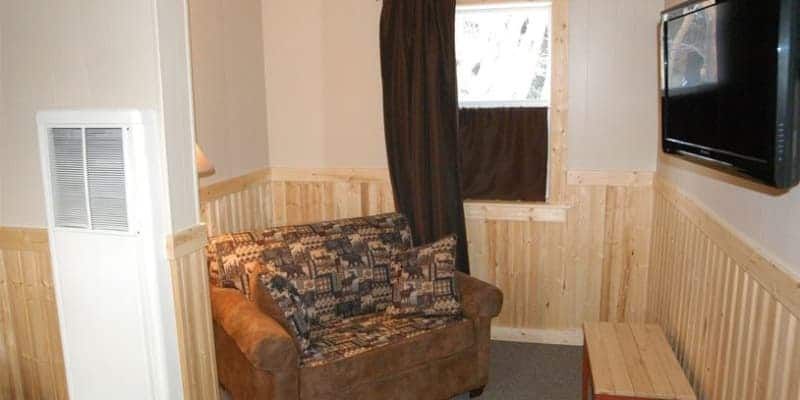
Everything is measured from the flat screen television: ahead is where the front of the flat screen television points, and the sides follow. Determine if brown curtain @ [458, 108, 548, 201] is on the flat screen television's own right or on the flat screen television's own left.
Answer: on the flat screen television's own right

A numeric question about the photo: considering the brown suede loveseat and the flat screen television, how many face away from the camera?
0

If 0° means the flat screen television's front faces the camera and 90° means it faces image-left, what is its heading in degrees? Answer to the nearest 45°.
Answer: approximately 45°

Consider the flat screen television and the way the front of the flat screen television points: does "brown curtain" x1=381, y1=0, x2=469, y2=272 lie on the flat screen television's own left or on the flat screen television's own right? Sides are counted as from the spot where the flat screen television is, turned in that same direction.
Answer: on the flat screen television's own right

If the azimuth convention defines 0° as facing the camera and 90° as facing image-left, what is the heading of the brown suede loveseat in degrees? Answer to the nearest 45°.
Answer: approximately 315°

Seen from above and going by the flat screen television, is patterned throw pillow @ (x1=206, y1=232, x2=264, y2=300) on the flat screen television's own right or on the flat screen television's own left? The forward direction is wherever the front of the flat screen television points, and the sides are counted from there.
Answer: on the flat screen television's own right

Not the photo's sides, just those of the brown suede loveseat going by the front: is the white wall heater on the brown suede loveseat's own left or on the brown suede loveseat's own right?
on the brown suede loveseat's own right

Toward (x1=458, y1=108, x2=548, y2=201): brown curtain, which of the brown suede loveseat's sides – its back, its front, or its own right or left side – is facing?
left

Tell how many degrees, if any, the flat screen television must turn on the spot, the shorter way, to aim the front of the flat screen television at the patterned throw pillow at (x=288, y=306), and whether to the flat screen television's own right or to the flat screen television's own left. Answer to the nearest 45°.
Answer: approximately 45° to the flat screen television's own right
